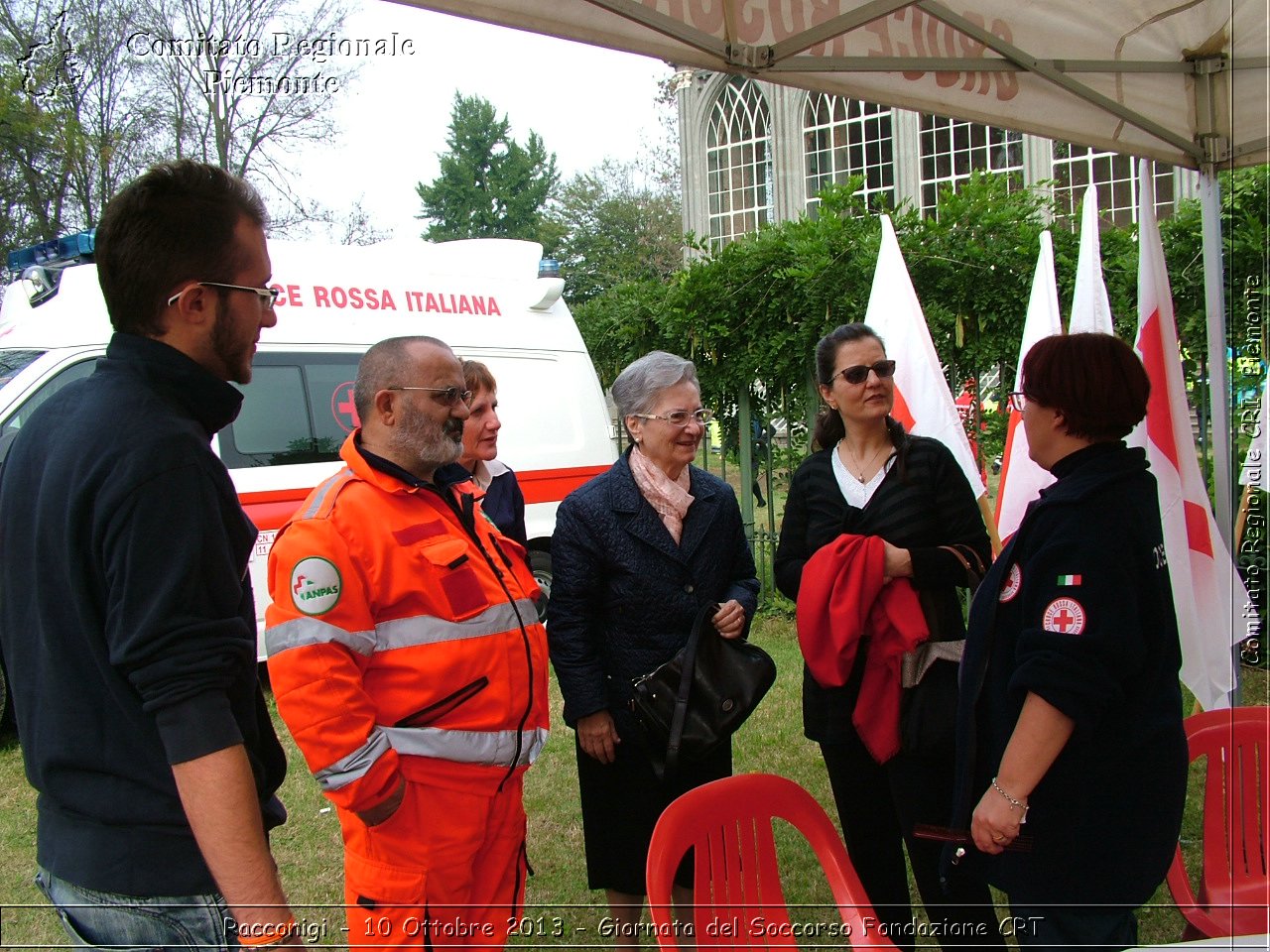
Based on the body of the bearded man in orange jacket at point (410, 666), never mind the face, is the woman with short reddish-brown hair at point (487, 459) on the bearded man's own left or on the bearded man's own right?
on the bearded man's own left

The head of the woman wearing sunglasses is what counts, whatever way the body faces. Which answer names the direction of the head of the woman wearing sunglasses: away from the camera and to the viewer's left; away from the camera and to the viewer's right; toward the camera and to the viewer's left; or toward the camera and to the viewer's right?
toward the camera and to the viewer's right

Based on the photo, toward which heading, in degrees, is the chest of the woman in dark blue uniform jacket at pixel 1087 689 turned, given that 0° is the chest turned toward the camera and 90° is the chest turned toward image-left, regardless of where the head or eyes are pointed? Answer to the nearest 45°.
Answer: approximately 90°

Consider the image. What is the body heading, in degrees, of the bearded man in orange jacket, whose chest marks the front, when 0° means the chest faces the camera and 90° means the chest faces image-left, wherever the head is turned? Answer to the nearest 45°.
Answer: approximately 315°

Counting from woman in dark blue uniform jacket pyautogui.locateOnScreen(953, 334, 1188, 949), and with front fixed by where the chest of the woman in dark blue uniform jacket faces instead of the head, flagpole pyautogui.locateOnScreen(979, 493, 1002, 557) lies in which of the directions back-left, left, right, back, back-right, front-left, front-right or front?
right

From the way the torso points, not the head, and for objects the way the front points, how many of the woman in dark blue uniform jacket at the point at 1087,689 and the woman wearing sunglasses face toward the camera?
1

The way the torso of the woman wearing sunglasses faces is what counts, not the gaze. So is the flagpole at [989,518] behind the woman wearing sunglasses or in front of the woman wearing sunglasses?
behind

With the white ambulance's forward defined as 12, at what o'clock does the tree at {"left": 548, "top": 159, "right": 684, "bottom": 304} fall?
The tree is roughly at 5 o'clock from the white ambulance.

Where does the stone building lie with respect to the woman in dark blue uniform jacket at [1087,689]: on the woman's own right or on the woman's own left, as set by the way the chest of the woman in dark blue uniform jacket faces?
on the woman's own right
